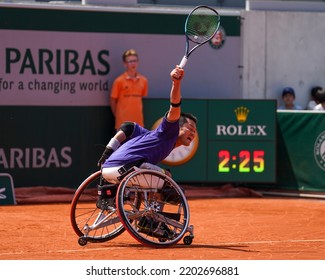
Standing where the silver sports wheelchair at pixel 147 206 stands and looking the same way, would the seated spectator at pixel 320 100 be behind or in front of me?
in front

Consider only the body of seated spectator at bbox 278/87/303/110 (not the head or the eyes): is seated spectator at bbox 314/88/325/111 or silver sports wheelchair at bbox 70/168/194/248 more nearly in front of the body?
the silver sports wheelchair

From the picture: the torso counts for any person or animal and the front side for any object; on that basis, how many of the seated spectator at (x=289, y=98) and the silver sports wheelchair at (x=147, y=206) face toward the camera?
1

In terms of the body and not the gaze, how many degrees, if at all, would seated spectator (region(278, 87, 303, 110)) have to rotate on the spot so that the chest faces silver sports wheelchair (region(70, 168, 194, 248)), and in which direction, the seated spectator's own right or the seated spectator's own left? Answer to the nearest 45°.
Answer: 0° — they already face it

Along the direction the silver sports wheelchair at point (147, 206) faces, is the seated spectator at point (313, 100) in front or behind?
in front

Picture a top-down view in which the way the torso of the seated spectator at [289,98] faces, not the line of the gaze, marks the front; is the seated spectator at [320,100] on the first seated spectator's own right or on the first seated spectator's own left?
on the first seated spectator's own left

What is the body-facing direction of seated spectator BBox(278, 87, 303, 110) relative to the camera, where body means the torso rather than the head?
toward the camera

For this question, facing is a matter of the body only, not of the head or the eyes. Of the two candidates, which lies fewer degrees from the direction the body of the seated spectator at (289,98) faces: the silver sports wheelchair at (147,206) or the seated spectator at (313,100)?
the silver sports wheelchair
